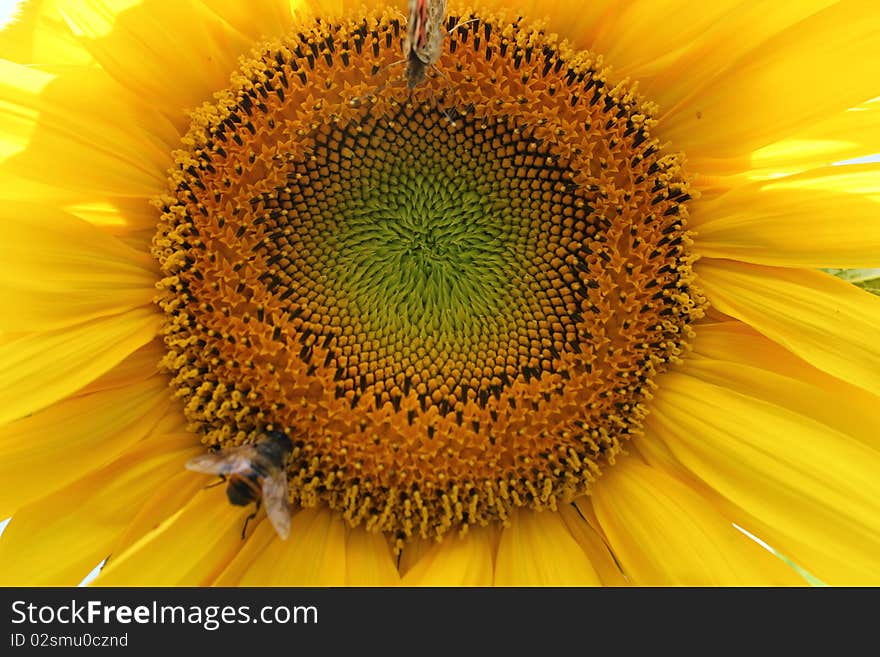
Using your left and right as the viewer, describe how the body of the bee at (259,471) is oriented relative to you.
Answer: facing away from the viewer and to the right of the viewer

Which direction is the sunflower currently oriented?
toward the camera
